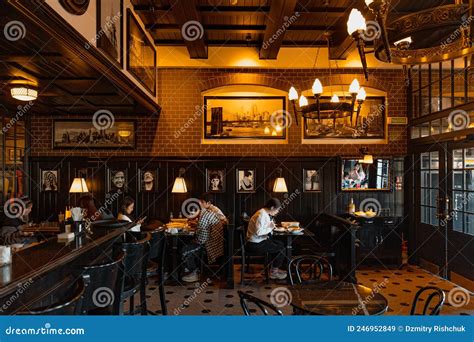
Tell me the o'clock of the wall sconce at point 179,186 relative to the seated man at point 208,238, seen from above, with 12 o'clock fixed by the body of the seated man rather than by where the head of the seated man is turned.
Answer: The wall sconce is roughly at 2 o'clock from the seated man.

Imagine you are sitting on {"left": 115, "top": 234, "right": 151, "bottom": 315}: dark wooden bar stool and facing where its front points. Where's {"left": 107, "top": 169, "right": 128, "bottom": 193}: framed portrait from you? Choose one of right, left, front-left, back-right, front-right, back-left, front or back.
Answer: front-right

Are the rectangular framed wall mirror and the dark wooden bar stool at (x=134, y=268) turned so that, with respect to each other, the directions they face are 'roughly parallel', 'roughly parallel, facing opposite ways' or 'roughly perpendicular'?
roughly perpendicular

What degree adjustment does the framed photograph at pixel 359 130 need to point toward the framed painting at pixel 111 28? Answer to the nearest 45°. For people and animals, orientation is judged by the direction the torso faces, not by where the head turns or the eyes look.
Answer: approximately 45° to its right

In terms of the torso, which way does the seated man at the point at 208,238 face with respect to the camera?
to the viewer's left

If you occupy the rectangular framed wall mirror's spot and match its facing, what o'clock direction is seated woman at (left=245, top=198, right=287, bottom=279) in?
The seated woman is roughly at 1 o'clock from the rectangular framed wall mirror.

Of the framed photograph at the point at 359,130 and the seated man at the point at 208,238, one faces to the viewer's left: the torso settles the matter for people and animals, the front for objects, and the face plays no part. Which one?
the seated man

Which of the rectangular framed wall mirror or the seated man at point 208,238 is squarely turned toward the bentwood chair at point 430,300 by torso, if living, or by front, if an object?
the rectangular framed wall mirror

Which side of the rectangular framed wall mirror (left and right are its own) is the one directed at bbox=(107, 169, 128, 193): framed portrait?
right

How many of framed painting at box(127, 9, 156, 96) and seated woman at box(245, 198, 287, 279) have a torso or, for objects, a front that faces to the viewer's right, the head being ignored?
2

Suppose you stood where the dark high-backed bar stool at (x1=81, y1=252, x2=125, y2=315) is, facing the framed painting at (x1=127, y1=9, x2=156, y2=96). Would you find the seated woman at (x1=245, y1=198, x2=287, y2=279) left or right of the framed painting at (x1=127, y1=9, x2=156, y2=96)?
right

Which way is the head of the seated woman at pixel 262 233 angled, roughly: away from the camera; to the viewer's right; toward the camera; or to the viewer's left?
to the viewer's right

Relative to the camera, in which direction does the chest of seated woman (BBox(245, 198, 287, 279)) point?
to the viewer's right

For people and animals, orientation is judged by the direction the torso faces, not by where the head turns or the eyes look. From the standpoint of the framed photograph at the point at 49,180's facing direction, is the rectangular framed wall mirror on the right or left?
on its left

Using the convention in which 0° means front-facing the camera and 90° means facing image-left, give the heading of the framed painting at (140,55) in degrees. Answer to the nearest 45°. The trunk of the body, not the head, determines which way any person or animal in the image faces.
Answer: approximately 270°

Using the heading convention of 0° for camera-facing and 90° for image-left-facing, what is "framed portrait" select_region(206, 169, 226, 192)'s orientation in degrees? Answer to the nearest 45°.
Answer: approximately 0°

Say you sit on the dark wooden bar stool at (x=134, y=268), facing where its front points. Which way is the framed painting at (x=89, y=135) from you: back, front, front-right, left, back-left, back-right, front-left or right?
front-right

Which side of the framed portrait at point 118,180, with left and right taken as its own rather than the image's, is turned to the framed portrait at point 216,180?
left
